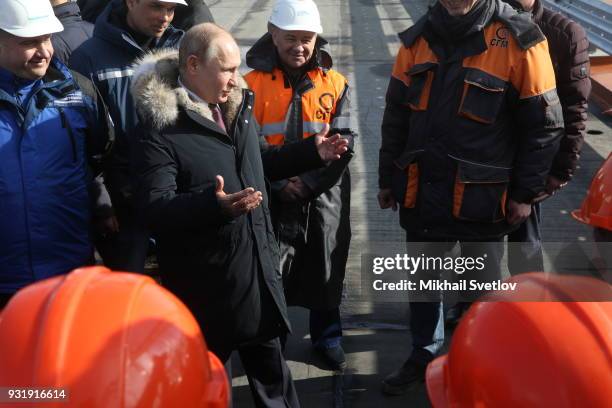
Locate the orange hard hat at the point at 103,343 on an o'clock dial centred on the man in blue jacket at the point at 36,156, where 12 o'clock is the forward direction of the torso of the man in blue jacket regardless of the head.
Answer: The orange hard hat is roughly at 12 o'clock from the man in blue jacket.

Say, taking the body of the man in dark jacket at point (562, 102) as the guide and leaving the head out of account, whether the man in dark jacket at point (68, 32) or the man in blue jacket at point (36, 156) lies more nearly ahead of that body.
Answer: the man in blue jacket

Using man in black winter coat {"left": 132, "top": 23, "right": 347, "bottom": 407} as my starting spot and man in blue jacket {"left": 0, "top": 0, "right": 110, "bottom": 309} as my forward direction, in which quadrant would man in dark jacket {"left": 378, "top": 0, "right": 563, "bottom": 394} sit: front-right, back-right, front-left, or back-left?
back-right

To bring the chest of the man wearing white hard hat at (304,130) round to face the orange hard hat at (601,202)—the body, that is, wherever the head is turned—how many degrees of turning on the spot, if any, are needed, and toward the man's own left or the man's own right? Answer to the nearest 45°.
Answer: approximately 45° to the man's own left

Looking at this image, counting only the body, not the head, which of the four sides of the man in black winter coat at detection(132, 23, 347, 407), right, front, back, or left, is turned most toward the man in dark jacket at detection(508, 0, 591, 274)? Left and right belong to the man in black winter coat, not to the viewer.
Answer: left

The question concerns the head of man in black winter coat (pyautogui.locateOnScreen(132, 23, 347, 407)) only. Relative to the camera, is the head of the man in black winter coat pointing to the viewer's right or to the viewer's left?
to the viewer's right

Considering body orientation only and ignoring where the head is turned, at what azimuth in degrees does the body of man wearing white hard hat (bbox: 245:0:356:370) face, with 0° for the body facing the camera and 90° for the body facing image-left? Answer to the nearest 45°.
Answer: approximately 0°
